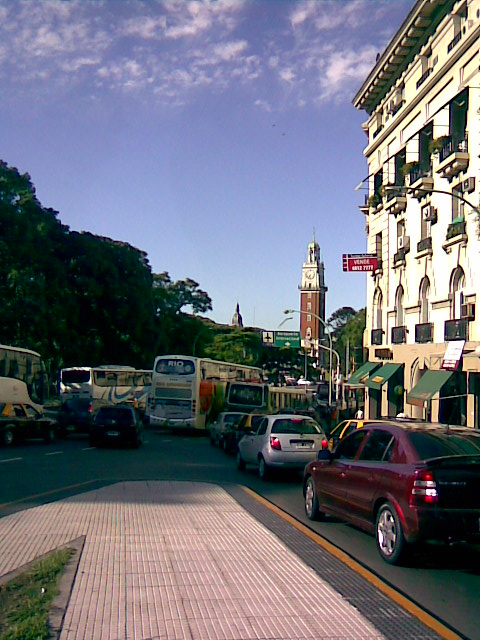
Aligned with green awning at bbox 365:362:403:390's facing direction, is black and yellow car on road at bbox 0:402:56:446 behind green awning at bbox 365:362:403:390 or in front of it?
in front

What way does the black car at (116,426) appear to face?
away from the camera

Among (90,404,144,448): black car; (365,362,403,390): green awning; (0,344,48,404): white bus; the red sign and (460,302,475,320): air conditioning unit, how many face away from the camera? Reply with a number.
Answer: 1

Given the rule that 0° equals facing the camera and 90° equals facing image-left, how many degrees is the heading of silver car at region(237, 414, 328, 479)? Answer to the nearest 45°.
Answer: approximately 135°

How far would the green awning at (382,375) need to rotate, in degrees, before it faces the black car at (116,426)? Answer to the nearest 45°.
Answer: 0° — it already faces it

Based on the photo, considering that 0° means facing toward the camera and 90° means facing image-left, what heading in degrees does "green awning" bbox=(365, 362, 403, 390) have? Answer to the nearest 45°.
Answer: approximately 45°

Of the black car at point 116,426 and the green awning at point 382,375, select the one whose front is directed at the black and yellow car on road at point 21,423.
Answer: the green awning

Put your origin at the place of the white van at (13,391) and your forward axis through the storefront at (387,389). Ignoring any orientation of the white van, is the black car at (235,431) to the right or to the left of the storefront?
right

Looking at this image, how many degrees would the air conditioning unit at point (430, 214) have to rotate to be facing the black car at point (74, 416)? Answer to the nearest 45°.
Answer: approximately 45° to its right

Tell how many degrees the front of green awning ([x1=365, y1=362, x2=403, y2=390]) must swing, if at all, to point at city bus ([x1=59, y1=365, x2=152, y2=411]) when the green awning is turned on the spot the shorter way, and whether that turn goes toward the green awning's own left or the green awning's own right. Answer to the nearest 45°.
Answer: approximately 45° to the green awning's own right

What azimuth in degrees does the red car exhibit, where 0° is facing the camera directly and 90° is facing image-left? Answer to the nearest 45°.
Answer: approximately 135°
